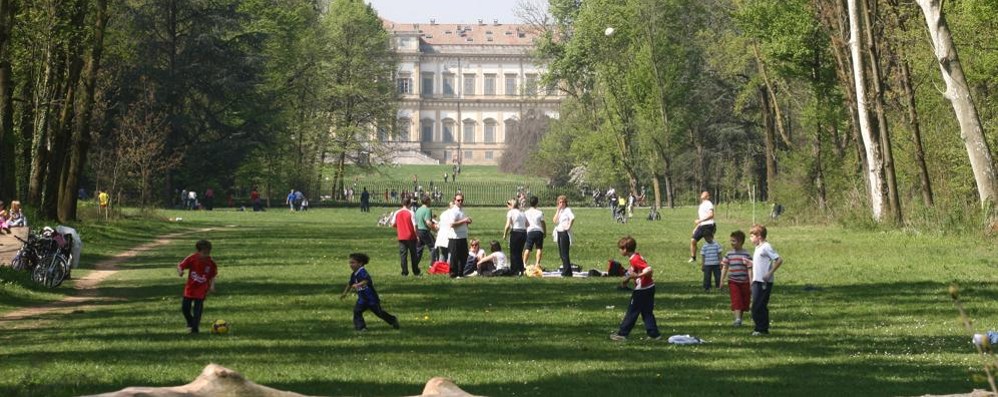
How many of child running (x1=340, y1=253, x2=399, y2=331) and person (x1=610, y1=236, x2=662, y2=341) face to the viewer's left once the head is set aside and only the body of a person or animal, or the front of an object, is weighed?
2

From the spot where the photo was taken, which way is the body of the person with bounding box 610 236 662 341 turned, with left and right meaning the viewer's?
facing to the left of the viewer

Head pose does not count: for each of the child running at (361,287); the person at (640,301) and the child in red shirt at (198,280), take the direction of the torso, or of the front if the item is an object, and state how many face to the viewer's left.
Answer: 2

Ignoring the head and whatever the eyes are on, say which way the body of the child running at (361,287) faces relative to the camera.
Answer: to the viewer's left

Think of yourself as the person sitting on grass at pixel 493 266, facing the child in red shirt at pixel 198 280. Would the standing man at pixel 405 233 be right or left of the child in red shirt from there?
right

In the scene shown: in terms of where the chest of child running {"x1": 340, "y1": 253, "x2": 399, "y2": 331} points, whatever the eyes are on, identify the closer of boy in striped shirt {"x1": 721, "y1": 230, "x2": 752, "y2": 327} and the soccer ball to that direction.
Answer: the soccer ball
